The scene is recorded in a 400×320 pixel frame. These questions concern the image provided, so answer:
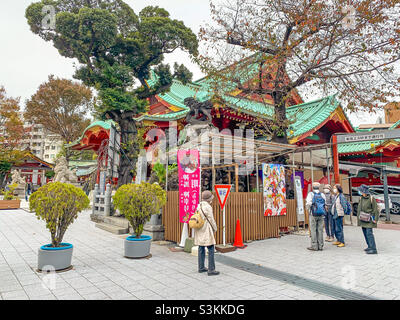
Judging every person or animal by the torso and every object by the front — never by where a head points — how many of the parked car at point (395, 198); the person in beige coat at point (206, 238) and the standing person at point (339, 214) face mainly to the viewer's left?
2

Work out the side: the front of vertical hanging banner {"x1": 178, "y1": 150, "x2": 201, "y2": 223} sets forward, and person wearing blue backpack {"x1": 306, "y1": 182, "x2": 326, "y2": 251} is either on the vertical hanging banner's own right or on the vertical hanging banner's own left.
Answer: on the vertical hanging banner's own left

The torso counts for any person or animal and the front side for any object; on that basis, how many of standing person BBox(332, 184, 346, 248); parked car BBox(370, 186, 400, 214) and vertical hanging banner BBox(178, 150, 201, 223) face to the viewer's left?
1

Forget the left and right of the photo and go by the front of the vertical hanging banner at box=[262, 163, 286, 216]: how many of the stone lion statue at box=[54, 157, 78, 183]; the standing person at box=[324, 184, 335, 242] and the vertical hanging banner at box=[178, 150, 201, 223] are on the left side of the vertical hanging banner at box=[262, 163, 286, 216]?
1

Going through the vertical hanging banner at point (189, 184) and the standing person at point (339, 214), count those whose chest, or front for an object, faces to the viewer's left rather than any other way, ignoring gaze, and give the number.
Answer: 1

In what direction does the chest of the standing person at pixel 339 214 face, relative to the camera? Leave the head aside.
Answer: to the viewer's left

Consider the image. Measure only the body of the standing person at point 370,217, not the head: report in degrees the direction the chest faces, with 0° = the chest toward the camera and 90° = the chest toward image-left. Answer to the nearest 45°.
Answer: approximately 45°
